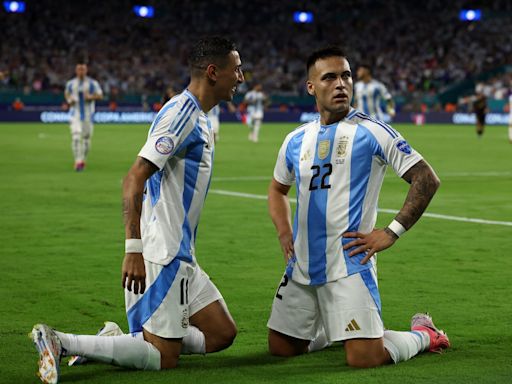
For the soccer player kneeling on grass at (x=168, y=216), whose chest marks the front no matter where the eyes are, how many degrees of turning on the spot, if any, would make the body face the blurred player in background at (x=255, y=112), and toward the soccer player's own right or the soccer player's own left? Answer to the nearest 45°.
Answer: approximately 90° to the soccer player's own left

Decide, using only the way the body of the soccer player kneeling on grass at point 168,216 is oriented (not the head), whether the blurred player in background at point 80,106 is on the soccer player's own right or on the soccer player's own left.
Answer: on the soccer player's own left

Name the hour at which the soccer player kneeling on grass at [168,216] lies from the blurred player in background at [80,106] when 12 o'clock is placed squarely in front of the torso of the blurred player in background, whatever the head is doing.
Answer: The soccer player kneeling on grass is roughly at 12 o'clock from the blurred player in background.

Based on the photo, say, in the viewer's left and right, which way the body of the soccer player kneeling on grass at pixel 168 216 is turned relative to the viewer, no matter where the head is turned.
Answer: facing to the right of the viewer

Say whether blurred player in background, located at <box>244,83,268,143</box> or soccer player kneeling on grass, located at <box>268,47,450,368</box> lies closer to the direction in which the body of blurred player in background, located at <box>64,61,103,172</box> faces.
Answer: the soccer player kneeling on grass

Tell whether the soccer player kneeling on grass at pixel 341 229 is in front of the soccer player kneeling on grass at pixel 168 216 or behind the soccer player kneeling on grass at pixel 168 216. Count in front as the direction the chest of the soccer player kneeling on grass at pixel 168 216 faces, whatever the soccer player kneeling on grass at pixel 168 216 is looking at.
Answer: in front

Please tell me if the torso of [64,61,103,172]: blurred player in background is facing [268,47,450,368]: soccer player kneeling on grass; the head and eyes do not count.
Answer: yes

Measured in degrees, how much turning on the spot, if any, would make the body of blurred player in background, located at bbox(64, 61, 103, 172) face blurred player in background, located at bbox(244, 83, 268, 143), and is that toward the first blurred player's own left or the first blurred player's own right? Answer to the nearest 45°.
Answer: approximately 135° to the first blurred player's own left

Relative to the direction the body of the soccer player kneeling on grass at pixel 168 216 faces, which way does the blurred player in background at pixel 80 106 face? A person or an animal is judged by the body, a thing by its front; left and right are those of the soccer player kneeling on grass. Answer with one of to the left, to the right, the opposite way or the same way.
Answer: to the right

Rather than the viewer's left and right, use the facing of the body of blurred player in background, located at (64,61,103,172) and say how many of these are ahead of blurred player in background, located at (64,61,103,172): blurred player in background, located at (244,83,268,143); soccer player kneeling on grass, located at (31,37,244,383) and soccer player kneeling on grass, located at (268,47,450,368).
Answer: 2

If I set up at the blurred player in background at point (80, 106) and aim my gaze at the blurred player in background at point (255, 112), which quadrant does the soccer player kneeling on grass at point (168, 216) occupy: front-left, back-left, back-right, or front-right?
back-right

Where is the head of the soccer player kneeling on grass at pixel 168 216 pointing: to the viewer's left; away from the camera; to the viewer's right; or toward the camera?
to the viewer's right

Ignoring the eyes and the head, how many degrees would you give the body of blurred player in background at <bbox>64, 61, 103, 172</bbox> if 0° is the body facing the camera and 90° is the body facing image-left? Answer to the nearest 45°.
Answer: approximately 0°
